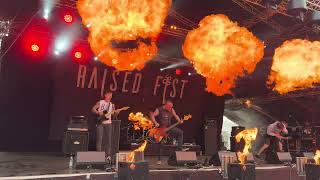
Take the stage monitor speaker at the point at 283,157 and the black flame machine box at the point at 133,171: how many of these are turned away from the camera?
1

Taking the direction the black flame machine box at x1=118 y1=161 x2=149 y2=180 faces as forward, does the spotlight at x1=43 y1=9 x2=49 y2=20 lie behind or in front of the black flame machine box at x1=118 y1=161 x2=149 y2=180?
behind

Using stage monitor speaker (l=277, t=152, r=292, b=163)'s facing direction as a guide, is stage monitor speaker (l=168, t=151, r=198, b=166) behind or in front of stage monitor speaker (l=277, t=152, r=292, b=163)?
behind

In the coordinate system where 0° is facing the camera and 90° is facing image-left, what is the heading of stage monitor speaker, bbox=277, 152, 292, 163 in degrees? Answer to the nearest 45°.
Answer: approximately 180°

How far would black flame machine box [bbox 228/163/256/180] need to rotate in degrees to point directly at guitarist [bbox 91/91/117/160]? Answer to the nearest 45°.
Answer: approximately 90° to its right

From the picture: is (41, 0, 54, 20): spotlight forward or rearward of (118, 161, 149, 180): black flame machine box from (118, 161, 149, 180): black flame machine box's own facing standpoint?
rearward

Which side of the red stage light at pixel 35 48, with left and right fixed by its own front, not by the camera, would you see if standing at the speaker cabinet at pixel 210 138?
left
